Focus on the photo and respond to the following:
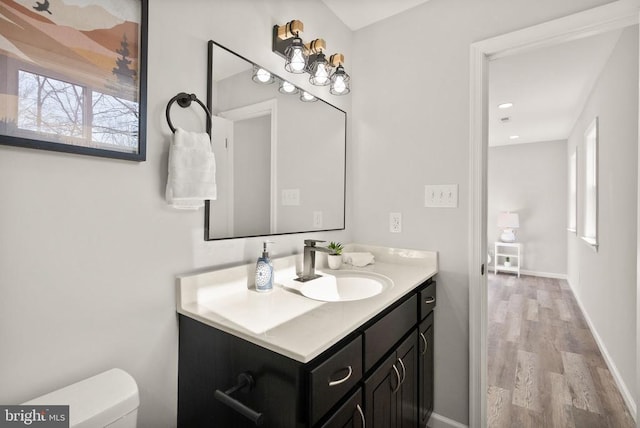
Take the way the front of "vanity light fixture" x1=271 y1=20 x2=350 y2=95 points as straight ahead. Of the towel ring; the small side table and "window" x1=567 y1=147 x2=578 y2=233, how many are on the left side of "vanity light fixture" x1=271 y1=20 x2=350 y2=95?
2

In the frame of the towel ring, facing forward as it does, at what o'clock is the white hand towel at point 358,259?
The white hand towel is roughly at 10 o'clock from the towel ring.
